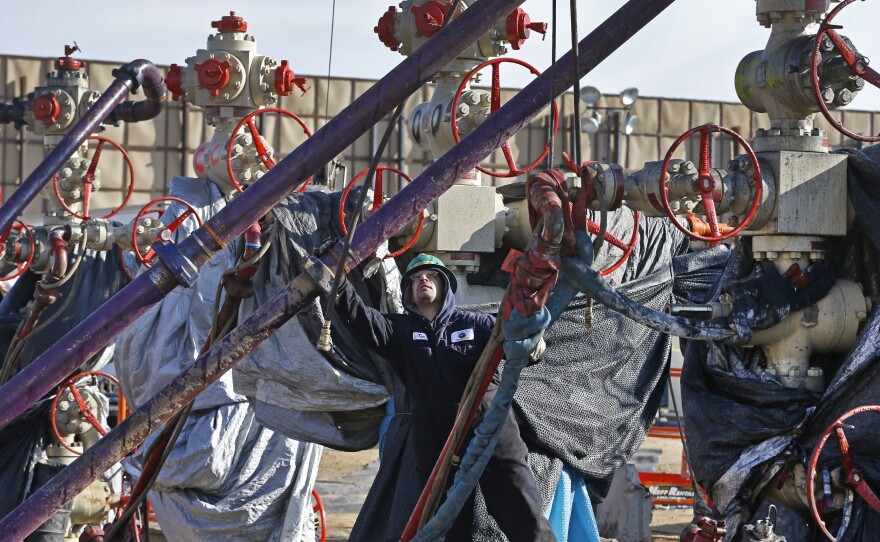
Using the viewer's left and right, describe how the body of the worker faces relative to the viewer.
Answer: facing the viewer

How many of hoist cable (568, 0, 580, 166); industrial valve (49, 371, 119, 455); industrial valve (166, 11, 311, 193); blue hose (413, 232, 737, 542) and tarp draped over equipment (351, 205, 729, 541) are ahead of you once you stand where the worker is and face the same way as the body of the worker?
2

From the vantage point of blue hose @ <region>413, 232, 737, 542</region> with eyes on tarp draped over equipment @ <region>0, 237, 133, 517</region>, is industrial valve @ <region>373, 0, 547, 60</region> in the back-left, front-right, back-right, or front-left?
front-right

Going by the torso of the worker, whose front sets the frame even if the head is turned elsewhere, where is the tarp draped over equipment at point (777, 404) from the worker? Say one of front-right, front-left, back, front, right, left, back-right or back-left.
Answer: left

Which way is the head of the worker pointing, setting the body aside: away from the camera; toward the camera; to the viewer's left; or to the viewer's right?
toward the camera

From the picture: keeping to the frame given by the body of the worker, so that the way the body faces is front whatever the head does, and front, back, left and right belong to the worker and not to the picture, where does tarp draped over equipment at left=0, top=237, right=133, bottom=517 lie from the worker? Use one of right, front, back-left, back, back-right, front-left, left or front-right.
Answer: back-right

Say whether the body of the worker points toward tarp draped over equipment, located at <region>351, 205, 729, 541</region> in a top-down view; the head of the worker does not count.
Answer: no

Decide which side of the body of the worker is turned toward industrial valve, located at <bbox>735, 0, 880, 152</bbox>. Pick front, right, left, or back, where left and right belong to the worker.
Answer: left

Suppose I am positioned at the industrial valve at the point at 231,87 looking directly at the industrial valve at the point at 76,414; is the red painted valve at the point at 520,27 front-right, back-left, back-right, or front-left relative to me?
back-left

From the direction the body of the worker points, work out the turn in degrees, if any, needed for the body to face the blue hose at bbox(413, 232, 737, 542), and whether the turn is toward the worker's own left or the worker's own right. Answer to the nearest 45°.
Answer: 0° — they already face it
